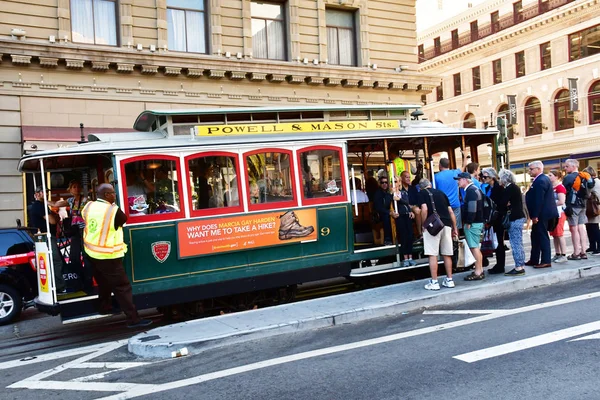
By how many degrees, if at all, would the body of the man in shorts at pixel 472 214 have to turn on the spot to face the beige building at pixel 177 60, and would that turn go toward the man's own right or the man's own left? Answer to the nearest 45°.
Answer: approximately 45° to the man's own right

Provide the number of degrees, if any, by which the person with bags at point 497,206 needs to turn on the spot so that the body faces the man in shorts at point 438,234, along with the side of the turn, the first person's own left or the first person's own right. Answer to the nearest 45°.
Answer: approximately 45° to the first person's own left

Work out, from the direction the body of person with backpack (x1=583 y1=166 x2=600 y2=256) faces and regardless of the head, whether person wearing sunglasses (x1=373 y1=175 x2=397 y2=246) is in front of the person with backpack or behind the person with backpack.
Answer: in front

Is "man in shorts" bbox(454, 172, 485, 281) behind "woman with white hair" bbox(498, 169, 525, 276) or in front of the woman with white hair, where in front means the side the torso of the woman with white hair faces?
in front

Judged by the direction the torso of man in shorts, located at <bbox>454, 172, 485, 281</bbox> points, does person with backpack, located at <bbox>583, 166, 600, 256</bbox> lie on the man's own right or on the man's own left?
on the man's own right

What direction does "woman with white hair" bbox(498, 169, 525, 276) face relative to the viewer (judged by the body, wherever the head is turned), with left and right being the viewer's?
facing to the left of the viewer

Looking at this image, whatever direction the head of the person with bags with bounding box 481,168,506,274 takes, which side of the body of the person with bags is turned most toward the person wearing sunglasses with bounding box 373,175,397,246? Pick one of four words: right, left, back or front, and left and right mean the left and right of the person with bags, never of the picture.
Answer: front

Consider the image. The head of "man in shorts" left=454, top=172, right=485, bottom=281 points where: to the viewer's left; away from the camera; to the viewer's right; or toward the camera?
to the viewer's left

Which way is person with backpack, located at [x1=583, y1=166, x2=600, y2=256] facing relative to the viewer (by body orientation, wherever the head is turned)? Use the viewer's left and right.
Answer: facing to the left of the viewer

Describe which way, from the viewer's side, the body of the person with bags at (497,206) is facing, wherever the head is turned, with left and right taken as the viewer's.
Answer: facing to the left of the viewer

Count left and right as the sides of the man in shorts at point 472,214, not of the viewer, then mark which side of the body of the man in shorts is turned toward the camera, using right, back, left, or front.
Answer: left
